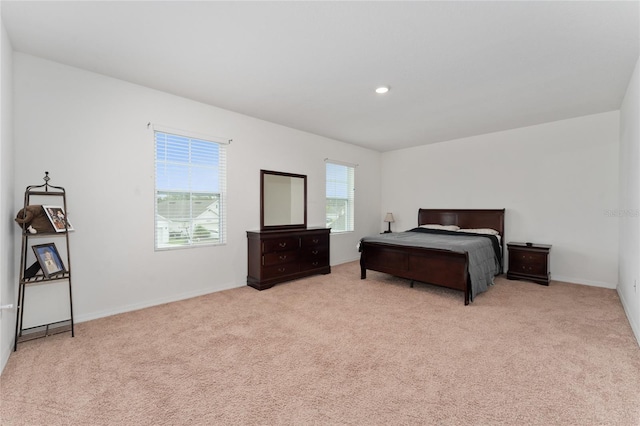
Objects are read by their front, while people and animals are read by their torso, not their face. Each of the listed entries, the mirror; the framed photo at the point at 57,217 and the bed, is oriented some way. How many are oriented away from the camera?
0

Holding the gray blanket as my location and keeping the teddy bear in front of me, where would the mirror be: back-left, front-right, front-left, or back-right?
front-right

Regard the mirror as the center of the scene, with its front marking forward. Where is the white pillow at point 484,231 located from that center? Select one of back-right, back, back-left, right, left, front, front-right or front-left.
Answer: front-left

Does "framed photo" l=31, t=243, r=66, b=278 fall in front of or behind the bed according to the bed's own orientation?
in front

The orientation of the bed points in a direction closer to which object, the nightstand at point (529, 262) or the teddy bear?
the teddy bear

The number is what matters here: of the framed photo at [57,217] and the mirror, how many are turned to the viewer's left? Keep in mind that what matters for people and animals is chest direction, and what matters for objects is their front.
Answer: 0

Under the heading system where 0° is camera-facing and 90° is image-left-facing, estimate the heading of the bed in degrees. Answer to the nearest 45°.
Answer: approximately 45°

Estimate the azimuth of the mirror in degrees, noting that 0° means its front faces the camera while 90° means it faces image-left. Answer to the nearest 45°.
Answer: approximately 315°

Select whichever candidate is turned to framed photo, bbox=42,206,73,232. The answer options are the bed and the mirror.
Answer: the bed

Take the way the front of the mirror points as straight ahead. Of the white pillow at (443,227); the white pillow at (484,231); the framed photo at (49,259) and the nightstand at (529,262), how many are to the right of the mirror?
1

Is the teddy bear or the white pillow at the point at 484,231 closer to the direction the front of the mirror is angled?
the white pillow

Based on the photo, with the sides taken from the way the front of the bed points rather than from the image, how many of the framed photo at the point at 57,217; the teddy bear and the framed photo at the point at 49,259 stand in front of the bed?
3

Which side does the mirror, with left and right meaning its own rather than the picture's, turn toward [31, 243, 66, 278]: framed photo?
right

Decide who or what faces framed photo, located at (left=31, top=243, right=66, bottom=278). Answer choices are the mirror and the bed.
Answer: the bed
